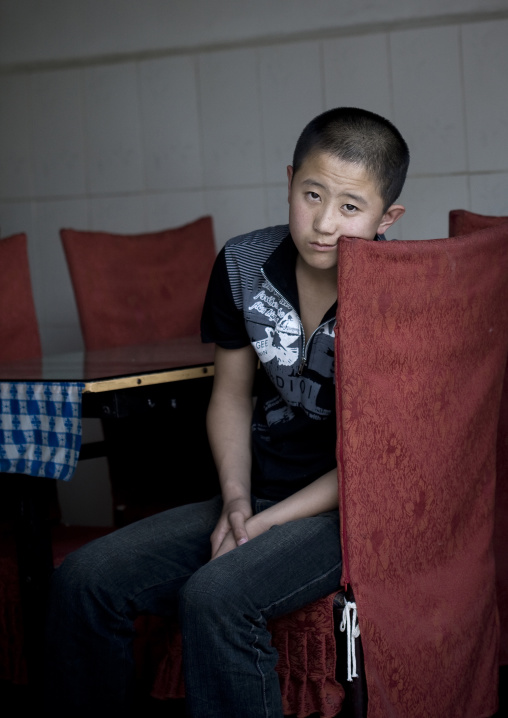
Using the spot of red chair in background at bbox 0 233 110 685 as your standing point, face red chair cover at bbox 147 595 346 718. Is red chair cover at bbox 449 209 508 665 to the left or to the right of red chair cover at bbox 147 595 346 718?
left

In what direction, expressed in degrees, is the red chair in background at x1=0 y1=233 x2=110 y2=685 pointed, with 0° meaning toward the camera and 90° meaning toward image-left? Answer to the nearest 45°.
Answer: approximately 315°

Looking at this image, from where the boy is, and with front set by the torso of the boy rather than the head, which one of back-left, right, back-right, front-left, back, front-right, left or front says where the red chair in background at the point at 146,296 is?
back-right

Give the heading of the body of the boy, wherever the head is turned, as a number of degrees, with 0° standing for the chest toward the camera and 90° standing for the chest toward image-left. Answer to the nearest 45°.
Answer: approximately 45°

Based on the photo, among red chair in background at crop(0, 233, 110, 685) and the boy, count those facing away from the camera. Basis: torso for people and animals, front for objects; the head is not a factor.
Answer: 0
